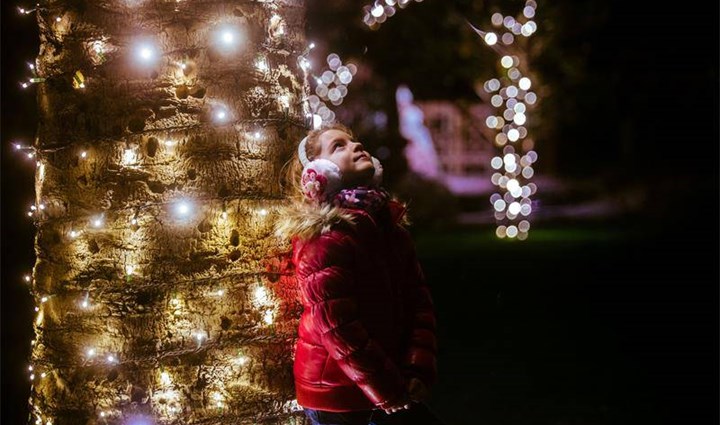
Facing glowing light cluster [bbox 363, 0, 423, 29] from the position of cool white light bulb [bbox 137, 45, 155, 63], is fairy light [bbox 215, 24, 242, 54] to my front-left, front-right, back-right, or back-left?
front-right

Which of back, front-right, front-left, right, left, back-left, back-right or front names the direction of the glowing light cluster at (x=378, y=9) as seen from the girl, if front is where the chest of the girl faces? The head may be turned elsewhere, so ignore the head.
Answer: back-left

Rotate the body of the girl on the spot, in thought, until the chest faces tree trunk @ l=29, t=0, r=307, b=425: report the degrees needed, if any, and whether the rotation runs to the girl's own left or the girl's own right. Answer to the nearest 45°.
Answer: approximately 135° to the girl's own right

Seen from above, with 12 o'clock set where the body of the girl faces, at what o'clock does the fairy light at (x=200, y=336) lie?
The fairy light is roughly at 5 o'clock from the girl.

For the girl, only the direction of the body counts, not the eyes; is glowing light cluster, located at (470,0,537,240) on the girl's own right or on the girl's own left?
on the girl's own left

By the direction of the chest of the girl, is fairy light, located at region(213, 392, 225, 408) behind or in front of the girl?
behind
